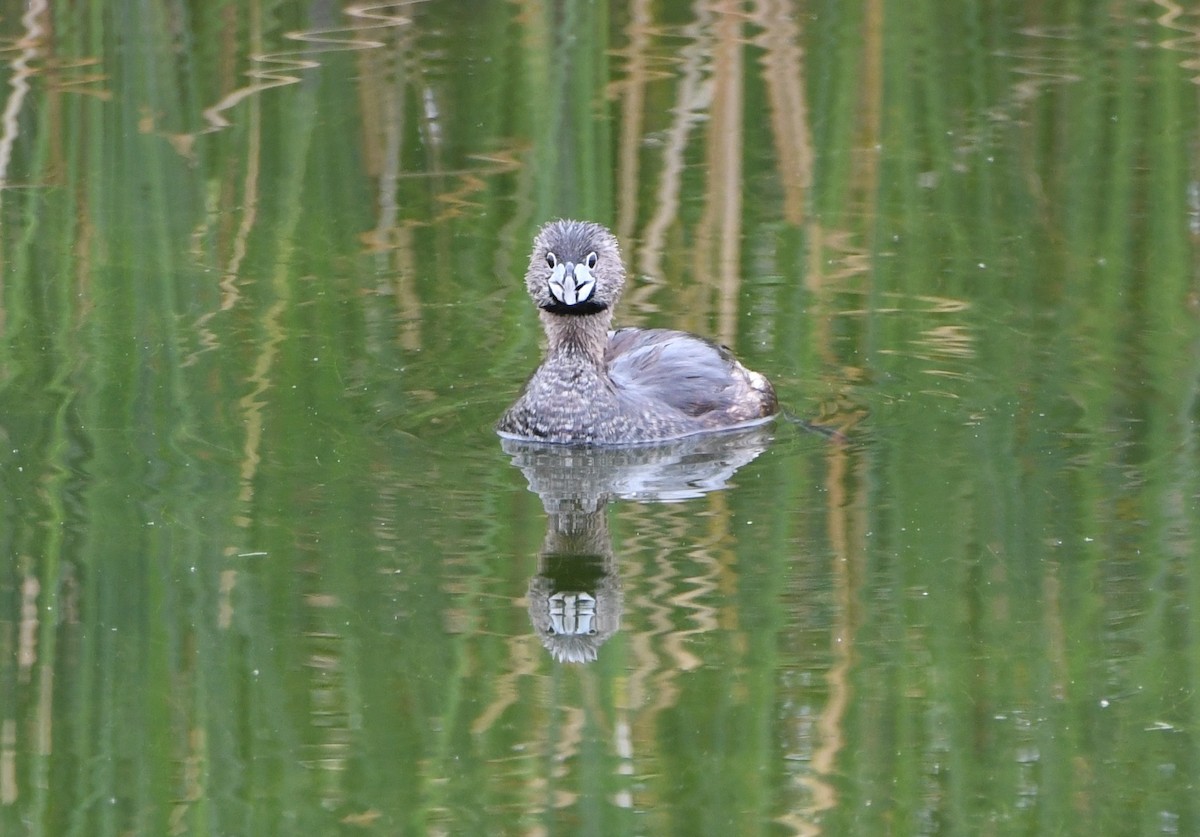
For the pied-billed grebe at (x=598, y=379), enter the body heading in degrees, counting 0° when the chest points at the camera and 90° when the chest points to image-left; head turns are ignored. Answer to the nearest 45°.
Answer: approximately 45°
